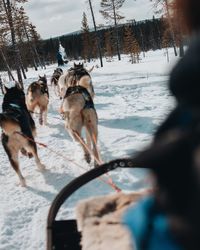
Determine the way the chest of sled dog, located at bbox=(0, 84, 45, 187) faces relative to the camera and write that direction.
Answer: away from the camera

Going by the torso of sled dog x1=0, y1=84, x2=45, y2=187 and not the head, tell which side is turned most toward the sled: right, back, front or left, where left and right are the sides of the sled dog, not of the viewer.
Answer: back

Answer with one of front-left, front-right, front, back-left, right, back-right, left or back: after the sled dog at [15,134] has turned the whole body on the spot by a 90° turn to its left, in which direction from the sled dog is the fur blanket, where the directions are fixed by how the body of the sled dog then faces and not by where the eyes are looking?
left
